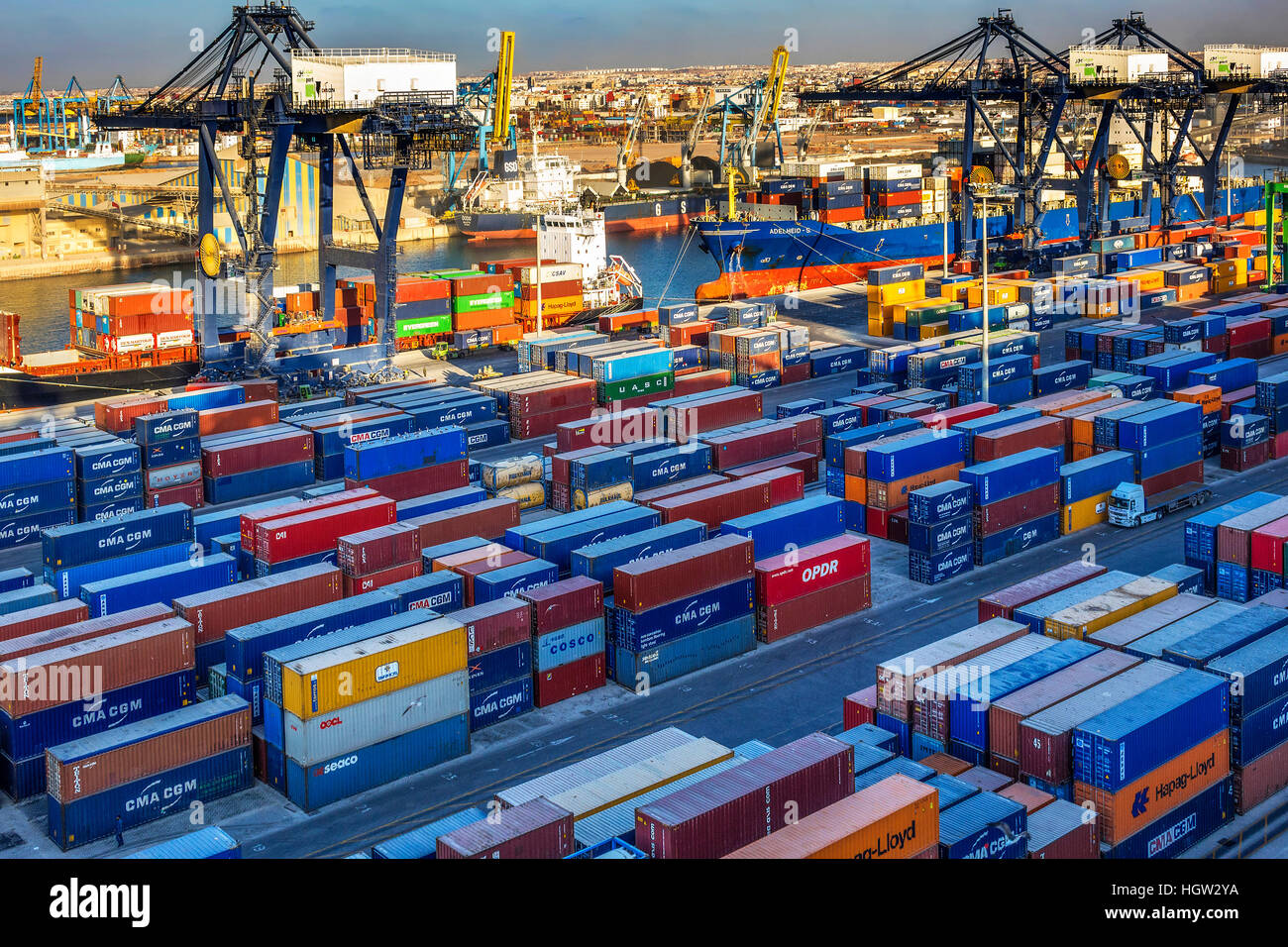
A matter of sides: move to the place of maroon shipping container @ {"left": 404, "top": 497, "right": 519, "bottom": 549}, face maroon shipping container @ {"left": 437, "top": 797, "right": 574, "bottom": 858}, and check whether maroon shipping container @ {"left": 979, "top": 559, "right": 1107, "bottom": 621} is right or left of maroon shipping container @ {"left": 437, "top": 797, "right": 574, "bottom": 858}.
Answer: left

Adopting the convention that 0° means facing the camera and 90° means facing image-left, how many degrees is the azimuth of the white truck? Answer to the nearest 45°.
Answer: approximately 45°

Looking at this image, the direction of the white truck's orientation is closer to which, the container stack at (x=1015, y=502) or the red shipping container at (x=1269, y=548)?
the container stack

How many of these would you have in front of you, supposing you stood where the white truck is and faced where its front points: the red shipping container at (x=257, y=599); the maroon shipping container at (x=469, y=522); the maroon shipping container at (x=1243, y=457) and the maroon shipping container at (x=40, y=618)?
3
